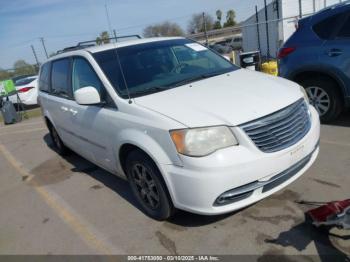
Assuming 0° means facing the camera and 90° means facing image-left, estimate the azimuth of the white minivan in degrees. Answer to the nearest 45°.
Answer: approximately 315°

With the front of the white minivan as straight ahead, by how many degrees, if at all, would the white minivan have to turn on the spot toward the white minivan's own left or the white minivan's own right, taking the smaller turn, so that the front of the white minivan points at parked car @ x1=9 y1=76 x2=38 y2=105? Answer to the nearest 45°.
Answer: approximately 180°

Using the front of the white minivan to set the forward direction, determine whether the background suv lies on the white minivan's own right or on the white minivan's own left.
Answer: on the white minivan's own left

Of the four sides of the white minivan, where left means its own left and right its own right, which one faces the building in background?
left

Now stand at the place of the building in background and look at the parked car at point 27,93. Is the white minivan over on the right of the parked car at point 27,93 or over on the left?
left
